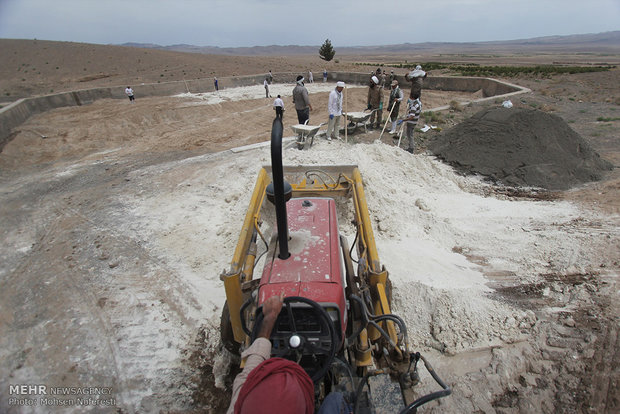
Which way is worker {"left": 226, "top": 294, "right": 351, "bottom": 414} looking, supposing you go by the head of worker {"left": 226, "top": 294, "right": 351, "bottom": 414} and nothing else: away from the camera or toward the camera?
away from the camera

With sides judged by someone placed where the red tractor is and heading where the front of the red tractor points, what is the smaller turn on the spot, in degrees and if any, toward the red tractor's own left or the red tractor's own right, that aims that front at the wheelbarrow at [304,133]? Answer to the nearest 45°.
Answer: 0° — it already faces it

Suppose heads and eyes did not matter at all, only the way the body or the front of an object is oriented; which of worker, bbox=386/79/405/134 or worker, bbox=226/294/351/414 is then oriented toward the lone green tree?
worker, bbox=226/294/351/414

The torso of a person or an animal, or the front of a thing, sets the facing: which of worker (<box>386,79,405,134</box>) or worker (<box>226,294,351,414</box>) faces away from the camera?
worker (<box>226,294,351,414</box>)

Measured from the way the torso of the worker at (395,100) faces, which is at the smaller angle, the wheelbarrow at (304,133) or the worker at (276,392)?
the wheelbarrow

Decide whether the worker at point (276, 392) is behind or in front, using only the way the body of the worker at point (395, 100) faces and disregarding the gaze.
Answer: in front

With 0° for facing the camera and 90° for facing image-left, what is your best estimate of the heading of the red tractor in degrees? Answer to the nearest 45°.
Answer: approximately 180°

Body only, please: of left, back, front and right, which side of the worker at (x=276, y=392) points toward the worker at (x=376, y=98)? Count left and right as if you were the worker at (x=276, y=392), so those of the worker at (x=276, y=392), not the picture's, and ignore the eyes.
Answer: front

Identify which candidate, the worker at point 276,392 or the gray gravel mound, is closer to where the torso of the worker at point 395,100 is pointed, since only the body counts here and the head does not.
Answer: the worker

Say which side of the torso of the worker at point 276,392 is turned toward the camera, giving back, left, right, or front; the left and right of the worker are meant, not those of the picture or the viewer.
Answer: back

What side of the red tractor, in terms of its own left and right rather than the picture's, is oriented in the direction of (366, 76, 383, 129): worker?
front

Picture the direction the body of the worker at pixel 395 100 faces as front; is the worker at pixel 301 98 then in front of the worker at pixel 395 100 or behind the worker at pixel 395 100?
in front

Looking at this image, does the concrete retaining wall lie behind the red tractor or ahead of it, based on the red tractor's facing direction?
ahead

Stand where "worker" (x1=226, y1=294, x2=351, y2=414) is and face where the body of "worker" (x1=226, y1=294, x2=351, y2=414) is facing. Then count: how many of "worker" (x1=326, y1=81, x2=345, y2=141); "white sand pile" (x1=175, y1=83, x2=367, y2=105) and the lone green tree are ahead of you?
3
